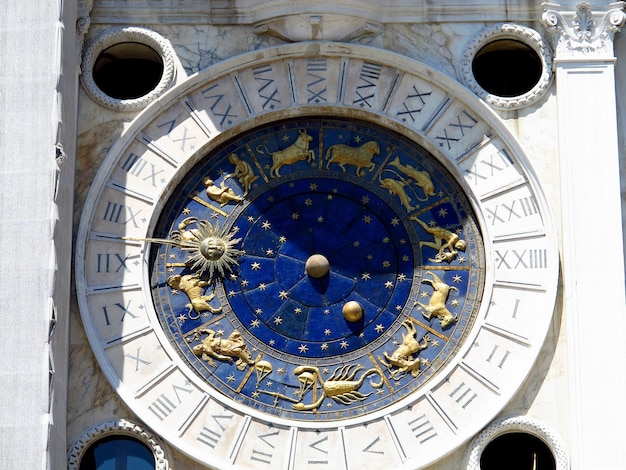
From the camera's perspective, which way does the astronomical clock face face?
toward the camera
